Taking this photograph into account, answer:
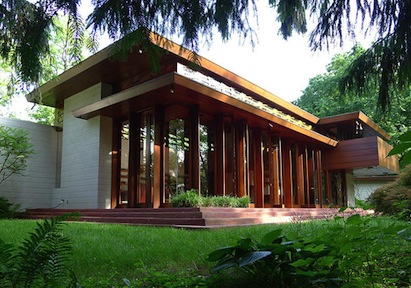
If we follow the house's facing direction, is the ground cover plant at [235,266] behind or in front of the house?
in front

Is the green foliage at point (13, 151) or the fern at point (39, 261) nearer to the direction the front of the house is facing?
the fern

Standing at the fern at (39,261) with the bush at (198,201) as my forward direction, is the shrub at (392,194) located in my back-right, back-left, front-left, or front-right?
front-right

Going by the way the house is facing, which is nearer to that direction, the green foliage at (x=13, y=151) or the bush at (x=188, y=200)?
the bush

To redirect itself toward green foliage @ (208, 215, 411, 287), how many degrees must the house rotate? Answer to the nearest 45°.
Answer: approximately 45° to its right

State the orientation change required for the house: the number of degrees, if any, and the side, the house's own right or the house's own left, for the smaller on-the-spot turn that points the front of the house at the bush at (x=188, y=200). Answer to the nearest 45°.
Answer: approximately 45° to the house's own right

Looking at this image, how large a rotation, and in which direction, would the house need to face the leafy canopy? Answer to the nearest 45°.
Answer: approximately 45° to its right

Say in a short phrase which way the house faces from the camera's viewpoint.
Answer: facing the viewer and to the right of the viewer

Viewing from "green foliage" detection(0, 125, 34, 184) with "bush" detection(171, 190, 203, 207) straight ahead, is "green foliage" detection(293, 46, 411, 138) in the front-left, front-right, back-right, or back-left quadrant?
front-left

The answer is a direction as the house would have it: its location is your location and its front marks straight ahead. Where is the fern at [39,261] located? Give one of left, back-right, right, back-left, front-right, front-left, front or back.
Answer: front-right
